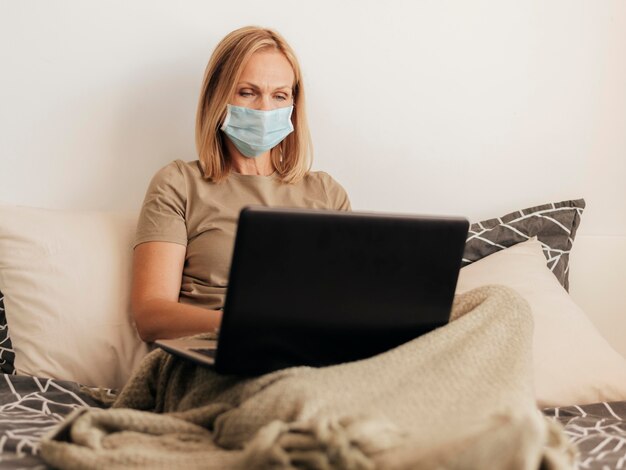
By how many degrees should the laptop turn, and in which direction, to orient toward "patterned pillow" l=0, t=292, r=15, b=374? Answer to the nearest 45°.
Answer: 0° — it already faces it

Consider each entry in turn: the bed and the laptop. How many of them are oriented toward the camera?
1

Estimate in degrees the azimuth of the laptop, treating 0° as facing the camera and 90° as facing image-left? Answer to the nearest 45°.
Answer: approximately 135°

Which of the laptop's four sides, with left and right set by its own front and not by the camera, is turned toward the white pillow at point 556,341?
right

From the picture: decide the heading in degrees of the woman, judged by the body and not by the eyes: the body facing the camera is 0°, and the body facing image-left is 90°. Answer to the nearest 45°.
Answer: approximately 315°
